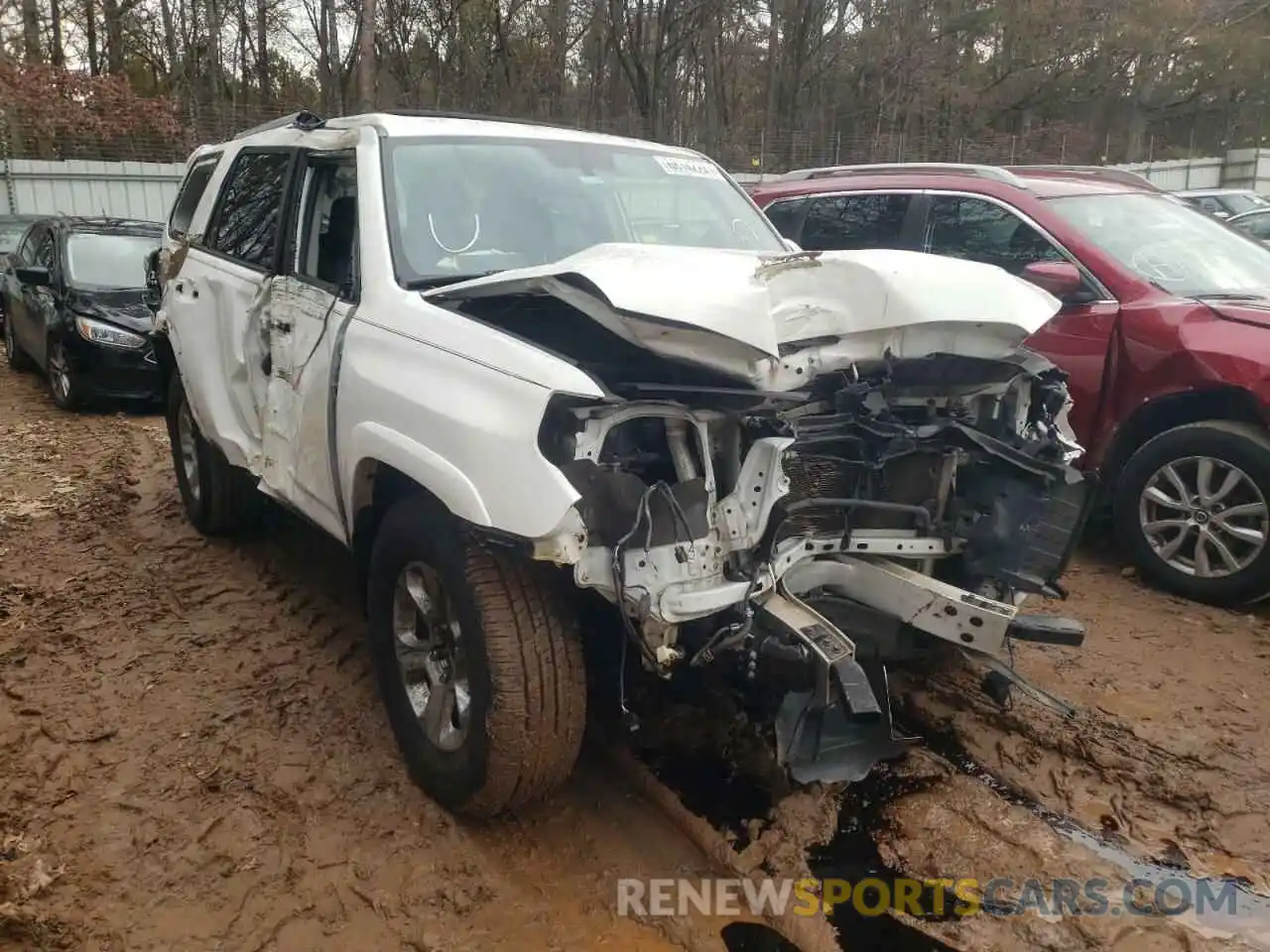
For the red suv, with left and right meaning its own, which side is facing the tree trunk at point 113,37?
back

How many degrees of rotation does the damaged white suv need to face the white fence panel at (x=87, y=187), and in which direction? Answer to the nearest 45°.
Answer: approximately 180°

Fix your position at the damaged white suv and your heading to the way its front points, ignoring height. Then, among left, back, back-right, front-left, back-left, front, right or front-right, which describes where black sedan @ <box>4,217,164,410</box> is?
back

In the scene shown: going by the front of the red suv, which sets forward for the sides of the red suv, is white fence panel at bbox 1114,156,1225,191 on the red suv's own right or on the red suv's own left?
on the red suv's own left

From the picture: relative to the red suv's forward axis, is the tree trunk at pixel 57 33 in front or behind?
behind

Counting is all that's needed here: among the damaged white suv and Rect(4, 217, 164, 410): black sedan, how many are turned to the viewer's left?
0

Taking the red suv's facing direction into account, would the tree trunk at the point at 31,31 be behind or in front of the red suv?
behind

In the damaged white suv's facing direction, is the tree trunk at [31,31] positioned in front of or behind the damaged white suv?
behind

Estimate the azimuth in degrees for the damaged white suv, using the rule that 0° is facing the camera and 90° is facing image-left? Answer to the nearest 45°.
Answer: approximately 315°

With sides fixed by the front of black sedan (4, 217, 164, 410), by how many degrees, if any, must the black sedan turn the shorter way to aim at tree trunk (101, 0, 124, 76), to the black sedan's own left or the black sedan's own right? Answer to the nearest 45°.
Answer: approximately 135° to the black sedan's own left

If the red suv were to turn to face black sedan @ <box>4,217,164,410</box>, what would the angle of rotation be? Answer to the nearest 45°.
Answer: approximately 135° to its right

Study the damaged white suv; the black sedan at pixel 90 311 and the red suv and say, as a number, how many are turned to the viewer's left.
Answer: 0

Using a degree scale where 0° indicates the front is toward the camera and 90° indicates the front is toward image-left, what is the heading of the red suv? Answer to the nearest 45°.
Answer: approximately 315°
